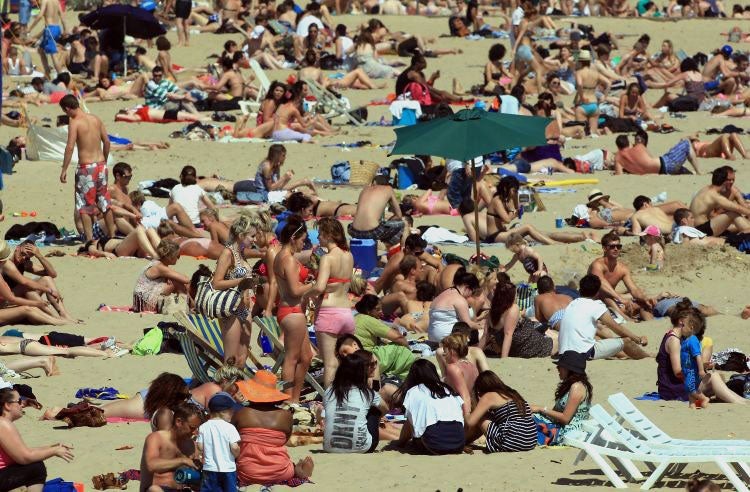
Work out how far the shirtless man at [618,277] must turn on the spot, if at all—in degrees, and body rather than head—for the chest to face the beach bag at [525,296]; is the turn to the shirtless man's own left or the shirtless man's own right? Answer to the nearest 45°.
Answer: approximately 90° to the shirtless man's own right

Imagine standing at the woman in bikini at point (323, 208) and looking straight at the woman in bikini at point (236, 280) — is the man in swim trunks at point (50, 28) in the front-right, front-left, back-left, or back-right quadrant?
back-right

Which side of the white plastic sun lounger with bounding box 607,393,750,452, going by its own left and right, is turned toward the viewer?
right

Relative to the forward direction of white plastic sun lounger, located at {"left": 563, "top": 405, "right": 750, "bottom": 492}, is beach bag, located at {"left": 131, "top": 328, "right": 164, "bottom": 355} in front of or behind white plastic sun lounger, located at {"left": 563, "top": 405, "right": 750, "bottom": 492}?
behind

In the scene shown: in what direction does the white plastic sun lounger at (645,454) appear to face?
to the viewer's right

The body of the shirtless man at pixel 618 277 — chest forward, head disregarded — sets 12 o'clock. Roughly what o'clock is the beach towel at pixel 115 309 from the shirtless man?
The beach towel is roughly at 4 o'clock from the shirtless man.

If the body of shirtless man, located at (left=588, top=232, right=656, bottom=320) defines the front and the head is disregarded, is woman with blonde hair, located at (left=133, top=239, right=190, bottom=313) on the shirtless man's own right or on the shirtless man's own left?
on the shirtless man's own right

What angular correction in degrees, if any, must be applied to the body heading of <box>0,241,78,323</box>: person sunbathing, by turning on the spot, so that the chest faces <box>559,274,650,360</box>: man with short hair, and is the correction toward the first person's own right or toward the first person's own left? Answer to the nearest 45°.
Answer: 0° — they already face them
